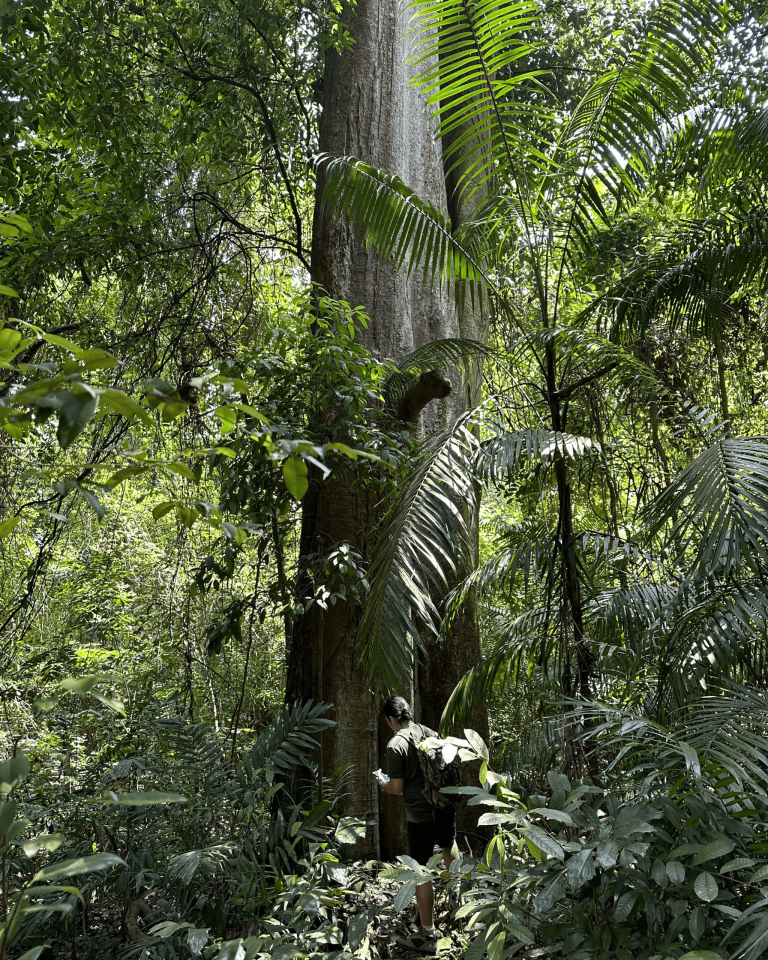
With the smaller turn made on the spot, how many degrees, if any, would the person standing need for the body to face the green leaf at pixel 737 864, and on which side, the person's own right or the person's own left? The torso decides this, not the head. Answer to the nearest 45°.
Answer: approximately 135° to the person's own left

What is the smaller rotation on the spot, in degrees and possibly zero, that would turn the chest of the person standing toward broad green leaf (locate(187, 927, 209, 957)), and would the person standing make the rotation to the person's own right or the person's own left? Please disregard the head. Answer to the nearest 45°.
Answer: approximately 45° to the person's own left

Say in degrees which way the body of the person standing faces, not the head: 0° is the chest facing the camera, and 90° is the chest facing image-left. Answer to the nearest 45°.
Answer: approximately 90°

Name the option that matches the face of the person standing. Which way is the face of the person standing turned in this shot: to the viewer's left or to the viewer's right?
to the viewer's left

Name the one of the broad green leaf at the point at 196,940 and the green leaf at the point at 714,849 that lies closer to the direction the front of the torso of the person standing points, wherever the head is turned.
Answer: the broad green leaf
